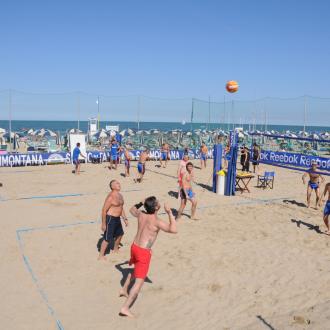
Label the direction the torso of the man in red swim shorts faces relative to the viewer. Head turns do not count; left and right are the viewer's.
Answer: facing away from the viewer and to the right of the viewer

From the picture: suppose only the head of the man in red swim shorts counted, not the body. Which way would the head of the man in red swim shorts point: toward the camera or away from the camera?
away from the camera

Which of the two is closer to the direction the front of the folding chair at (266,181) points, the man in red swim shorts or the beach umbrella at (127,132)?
the man in red swim shorts

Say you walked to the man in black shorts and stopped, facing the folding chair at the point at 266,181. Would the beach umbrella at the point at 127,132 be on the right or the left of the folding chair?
left

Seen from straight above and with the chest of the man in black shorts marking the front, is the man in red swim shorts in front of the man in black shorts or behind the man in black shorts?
in front

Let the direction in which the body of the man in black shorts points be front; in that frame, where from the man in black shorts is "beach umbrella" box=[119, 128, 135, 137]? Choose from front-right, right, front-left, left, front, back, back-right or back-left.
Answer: back-left

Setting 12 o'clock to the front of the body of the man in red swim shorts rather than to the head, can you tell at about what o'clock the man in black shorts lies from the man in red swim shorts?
The man in black shorts is roughly at 10 o'clock from the man in red swim shorts.

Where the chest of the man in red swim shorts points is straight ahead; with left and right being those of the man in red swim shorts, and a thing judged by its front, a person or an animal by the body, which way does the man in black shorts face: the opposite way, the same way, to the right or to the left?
to the right

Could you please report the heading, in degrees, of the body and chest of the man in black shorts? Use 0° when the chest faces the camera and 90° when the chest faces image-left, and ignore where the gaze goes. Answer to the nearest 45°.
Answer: approximately 315°
